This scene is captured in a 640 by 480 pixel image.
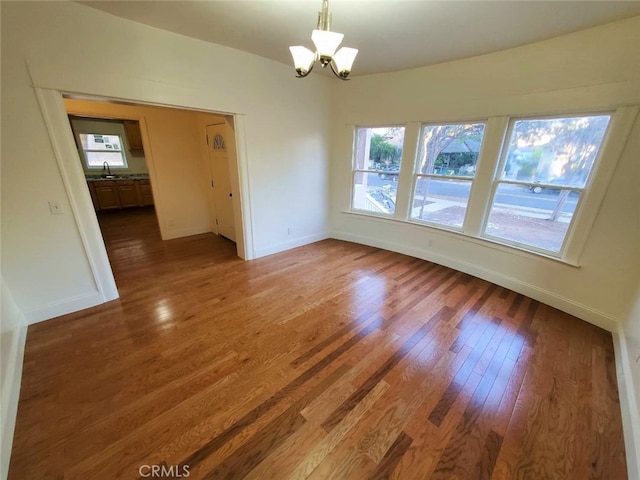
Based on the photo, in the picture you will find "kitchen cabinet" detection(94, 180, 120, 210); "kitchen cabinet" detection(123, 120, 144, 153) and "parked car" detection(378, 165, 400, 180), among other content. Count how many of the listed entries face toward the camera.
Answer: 2

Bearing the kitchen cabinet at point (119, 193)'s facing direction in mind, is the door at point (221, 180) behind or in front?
in front

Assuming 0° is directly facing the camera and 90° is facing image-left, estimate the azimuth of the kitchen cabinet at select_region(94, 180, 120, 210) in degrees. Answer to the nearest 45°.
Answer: approximately 0°

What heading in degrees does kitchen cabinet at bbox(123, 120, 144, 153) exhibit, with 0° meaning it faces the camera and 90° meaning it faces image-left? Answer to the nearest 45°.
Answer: approximately 0°
